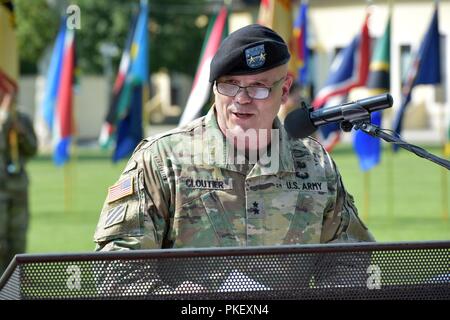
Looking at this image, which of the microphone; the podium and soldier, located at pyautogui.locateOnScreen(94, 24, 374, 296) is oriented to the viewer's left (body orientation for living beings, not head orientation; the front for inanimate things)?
the microphone

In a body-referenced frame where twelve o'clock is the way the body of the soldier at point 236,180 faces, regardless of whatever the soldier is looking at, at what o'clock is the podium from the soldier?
The podium is roughly at 12 o'clock from the soldier.

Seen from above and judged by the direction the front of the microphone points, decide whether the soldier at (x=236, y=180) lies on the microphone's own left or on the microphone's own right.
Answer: on the microphone's own right

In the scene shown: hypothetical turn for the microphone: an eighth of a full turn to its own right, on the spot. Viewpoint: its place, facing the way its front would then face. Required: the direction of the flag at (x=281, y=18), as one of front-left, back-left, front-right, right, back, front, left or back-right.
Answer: front-right

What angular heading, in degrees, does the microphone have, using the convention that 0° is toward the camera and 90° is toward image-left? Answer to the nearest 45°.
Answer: approximately 90°

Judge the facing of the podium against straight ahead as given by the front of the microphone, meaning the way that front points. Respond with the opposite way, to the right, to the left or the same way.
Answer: to the left

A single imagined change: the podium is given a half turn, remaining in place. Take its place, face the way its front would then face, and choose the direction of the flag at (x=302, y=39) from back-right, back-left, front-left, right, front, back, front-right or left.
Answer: front

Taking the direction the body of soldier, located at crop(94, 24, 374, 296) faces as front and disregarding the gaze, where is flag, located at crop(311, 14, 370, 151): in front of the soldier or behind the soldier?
behind

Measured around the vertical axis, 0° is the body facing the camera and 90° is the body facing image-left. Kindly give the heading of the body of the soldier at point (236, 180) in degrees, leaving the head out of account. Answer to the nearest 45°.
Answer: approximately 0°

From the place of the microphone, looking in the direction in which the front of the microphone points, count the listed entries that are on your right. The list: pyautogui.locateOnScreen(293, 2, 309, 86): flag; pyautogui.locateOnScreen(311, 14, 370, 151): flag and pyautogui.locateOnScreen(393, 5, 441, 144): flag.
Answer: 3
